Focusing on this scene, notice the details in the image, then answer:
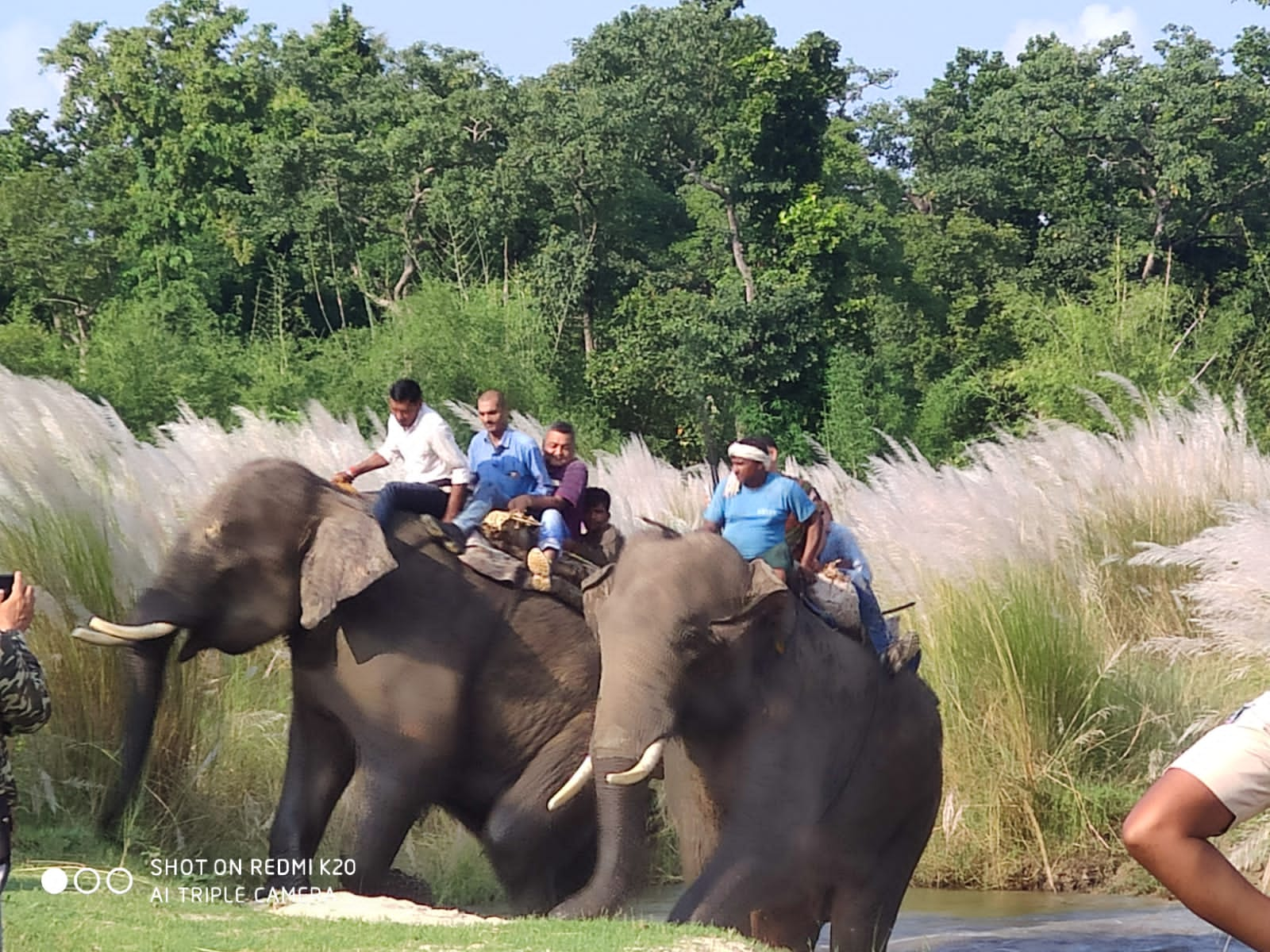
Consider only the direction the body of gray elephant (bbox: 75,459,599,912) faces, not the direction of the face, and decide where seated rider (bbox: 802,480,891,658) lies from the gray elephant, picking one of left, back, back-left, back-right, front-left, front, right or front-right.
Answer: back

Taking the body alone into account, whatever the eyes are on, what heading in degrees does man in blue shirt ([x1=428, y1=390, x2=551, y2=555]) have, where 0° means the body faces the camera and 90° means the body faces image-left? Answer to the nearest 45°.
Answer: approximately 45°

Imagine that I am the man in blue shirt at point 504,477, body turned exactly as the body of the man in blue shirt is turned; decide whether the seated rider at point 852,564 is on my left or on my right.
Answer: on my left

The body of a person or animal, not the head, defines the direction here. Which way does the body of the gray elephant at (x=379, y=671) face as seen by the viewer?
to the viewer's left

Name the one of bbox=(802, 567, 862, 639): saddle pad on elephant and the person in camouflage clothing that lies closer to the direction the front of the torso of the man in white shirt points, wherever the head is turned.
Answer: the person in camouflage clothing

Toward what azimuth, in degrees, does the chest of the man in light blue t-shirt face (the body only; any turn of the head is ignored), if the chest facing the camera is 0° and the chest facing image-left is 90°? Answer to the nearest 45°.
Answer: approximately 45°

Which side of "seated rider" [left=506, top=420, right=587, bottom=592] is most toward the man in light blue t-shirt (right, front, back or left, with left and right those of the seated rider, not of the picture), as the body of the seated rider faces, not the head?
left
